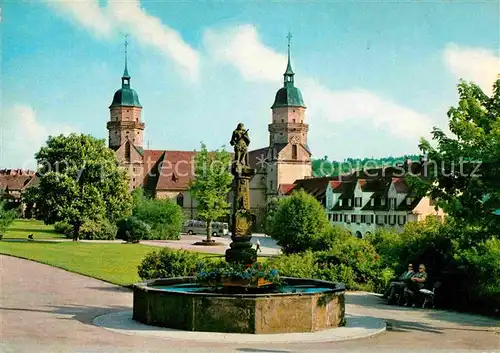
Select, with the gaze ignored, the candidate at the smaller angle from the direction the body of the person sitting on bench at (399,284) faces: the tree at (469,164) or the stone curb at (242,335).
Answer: the stone curb

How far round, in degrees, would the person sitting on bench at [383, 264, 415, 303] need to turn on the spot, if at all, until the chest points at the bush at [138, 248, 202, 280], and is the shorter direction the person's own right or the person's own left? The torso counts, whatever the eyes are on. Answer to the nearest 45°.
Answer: approximately 45° to the person's own right

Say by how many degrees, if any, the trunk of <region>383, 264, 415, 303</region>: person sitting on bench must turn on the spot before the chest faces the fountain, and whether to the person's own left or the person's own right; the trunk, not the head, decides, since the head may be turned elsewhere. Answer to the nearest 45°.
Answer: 0° — they already face it

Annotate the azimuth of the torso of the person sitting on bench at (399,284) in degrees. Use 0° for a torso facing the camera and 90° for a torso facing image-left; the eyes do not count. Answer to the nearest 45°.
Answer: approximately 45°

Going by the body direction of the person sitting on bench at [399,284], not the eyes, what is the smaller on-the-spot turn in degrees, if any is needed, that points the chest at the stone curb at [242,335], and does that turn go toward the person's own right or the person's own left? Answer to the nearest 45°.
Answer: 0° — they already face it

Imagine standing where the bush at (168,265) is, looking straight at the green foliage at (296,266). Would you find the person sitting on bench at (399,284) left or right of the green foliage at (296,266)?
right
